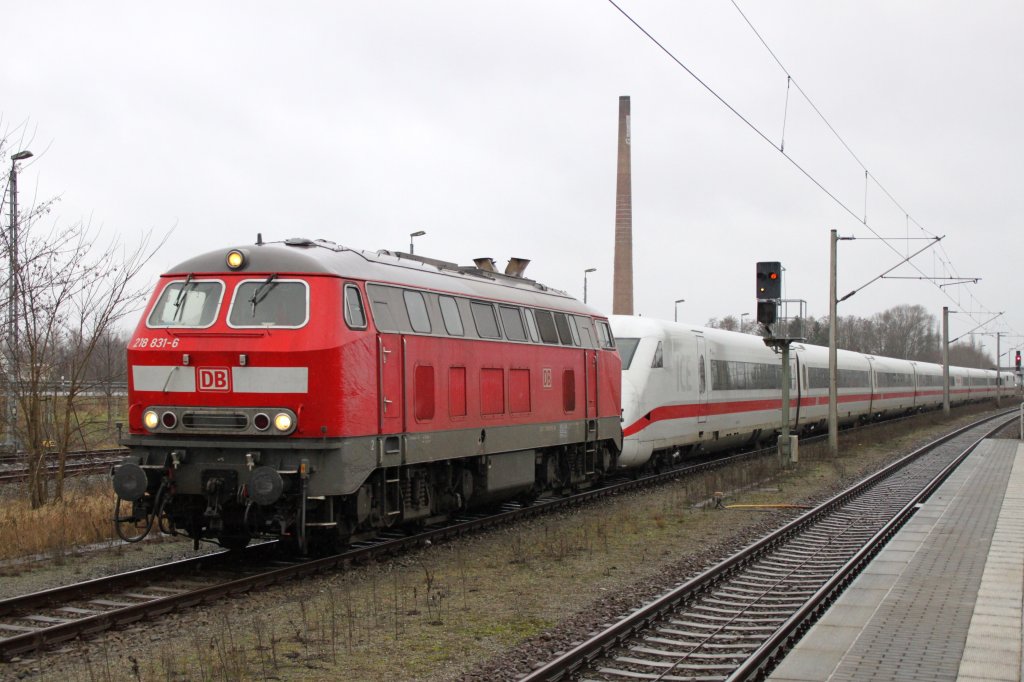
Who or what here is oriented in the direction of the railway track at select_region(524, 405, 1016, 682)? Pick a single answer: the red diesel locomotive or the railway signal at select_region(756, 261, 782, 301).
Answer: the railway signal

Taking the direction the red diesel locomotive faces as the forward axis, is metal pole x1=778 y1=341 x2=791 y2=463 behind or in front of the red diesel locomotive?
behind

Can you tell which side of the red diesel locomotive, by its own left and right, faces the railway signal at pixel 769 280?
back

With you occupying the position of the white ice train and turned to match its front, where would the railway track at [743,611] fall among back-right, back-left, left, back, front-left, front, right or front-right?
front-left

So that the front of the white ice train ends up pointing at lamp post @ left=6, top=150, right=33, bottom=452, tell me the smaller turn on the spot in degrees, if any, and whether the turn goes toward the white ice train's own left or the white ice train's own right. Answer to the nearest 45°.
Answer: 0° — it already faces it

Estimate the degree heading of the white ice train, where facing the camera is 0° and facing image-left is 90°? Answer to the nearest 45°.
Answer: approximately 45°

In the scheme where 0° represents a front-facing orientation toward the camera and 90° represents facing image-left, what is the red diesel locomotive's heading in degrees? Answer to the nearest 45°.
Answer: approximately 45°

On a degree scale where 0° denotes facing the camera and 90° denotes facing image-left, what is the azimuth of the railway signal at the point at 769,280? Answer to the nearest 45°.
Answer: approximately 0°
